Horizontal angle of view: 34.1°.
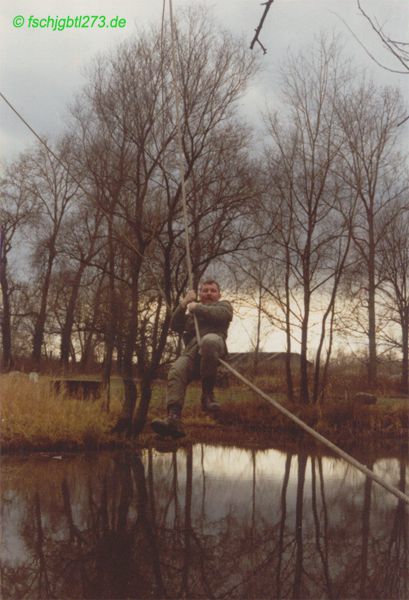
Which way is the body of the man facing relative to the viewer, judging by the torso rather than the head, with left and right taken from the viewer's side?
facing the viewer and to the left of the viewer
